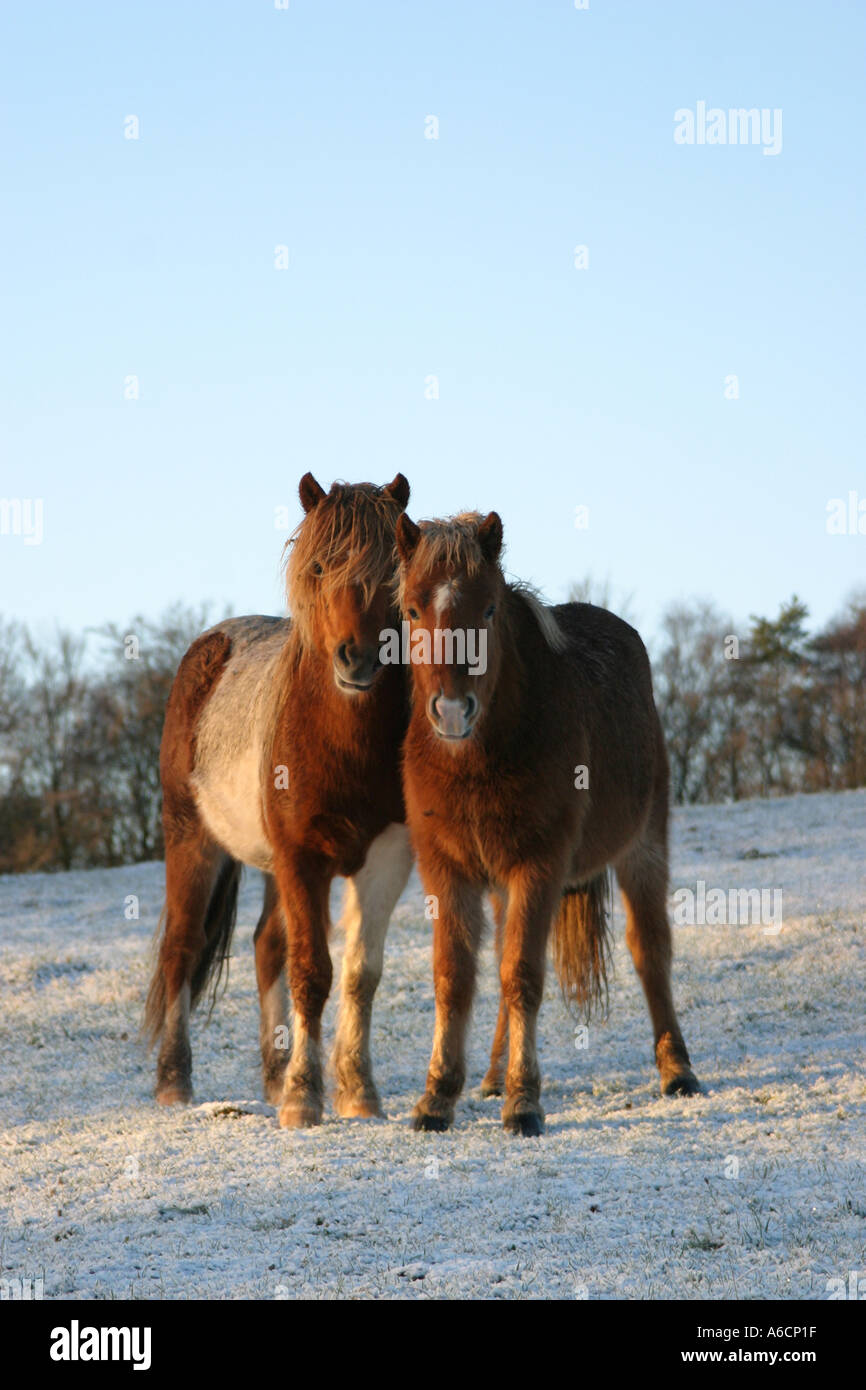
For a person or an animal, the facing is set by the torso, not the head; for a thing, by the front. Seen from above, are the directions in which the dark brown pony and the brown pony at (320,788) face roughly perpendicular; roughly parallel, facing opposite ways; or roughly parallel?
roughly perpendicular

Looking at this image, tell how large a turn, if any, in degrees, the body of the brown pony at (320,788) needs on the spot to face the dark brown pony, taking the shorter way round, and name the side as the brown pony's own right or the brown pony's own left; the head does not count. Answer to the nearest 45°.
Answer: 0° — it already faces it

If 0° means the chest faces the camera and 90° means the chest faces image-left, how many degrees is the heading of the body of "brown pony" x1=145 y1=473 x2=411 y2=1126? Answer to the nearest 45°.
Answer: approximately 315°

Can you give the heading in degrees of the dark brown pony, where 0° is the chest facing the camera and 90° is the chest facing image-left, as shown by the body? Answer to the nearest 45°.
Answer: approximately 45°

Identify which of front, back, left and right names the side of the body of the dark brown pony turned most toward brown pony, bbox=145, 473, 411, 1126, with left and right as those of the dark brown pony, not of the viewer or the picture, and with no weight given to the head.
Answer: right
